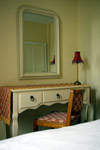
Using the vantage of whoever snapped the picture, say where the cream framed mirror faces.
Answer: facing the viewer and to the right of the viewer
